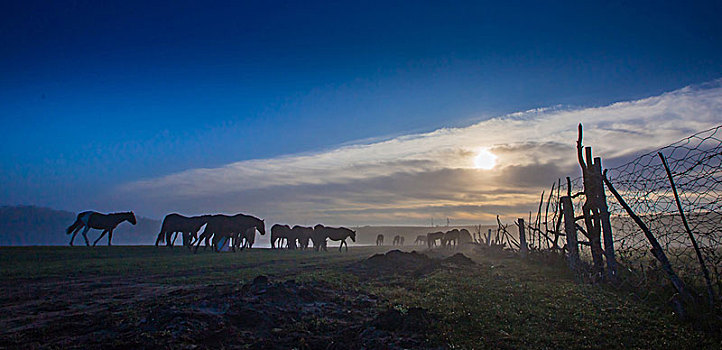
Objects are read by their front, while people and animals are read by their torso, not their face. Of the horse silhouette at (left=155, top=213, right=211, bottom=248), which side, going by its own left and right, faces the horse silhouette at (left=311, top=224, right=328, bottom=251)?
front

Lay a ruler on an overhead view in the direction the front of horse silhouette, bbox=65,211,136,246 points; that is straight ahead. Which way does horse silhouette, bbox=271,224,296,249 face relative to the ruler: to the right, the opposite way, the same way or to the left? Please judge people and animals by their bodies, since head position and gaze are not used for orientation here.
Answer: the same way

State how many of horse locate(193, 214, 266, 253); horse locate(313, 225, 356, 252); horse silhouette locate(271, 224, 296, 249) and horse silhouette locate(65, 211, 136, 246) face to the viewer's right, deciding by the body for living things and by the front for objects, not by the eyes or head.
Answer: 4

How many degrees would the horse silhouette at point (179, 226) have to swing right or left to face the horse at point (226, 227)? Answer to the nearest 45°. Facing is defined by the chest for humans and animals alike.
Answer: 0° — it already faces it

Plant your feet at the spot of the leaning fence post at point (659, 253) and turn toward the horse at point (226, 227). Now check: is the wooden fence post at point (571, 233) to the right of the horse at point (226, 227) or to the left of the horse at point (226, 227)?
right

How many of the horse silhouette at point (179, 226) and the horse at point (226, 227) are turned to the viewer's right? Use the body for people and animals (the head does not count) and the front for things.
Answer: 2

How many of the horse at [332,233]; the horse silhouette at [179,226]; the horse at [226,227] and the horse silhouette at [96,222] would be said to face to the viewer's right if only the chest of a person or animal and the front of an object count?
4

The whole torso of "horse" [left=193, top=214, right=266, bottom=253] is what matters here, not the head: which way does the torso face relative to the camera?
to the viewer's right

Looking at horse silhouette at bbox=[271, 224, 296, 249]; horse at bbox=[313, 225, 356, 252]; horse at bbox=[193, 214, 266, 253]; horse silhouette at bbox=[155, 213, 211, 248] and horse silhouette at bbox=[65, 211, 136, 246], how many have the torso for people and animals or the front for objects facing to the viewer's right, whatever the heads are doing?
5

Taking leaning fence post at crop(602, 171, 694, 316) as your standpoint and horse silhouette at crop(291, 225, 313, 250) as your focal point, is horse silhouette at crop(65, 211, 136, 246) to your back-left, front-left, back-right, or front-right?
front-left

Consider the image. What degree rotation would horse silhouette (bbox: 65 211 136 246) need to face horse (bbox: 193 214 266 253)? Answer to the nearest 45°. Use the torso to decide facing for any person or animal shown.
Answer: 0° — it already faces it

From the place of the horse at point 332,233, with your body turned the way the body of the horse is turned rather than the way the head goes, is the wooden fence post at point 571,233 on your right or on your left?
on your right

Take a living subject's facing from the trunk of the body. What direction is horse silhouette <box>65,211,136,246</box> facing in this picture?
to the viewer's right

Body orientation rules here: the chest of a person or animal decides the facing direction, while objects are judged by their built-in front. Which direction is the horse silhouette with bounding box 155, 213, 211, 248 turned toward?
to the viewer's right

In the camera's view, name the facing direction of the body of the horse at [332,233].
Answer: to the viewer's right

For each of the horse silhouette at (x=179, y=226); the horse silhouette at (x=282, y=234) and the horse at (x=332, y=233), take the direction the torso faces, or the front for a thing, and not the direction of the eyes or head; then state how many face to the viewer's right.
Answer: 3

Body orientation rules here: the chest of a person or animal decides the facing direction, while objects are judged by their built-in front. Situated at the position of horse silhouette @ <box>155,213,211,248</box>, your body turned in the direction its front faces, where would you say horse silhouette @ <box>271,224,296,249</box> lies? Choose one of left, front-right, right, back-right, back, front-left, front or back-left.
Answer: front-left

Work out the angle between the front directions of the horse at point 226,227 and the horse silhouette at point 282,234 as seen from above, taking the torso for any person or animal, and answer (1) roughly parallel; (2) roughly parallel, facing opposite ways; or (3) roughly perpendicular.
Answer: roughly parallel

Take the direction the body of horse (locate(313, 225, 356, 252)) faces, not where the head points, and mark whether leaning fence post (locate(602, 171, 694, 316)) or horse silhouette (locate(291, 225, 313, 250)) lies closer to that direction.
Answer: the leaning fence post
